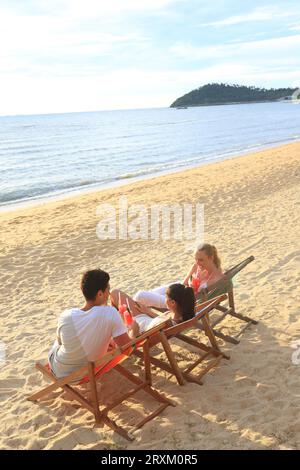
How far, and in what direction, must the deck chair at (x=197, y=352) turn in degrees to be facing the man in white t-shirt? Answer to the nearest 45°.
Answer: approximately 90° to its left

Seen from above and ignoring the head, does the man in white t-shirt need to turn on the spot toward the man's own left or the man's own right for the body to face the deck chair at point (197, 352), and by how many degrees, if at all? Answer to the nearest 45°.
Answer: approximately 45° to the man's own right

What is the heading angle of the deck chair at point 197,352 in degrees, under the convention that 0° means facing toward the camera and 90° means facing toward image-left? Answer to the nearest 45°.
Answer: approximately 135°

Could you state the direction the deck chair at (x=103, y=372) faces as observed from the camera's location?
facing away from the viewer and to the left of the viewer

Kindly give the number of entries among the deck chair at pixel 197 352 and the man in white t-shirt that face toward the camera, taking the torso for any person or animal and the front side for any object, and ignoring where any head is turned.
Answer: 0

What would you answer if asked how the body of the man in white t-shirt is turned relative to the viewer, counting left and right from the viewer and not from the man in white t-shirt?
facing away from the viewer and to the right of the viewer

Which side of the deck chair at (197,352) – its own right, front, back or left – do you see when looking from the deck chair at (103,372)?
left

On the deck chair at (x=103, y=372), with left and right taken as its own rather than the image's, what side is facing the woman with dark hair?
right

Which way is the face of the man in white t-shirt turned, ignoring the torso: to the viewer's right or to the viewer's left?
to the viewer's right

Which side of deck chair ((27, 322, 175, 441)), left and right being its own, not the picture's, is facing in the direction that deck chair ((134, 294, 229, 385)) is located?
right

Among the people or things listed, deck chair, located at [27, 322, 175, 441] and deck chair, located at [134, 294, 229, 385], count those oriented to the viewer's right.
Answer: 0
